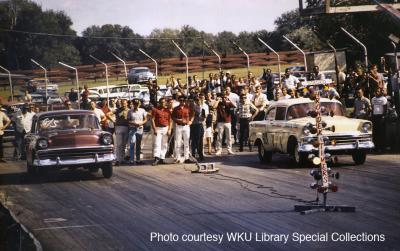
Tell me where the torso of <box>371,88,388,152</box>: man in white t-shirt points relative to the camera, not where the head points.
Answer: toward the camera

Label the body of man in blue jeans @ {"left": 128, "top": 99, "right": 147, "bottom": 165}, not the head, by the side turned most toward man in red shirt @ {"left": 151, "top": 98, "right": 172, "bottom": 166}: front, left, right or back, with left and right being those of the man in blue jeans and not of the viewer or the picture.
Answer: left

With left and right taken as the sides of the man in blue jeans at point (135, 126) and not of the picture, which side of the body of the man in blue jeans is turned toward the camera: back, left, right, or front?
front

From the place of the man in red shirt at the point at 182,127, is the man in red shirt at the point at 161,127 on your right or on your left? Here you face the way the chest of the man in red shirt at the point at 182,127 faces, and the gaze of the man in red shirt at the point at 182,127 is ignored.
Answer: on your right

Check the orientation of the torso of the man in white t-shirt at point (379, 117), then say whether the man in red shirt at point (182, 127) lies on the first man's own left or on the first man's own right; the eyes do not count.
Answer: on the first man's own right

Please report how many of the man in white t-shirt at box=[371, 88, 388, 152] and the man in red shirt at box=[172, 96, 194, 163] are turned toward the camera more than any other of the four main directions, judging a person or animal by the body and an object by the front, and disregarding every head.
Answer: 2

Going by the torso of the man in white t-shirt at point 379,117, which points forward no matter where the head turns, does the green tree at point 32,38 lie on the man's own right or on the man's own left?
on the man's own right

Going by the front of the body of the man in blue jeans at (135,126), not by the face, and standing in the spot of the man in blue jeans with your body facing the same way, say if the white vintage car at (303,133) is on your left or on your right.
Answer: on your left
